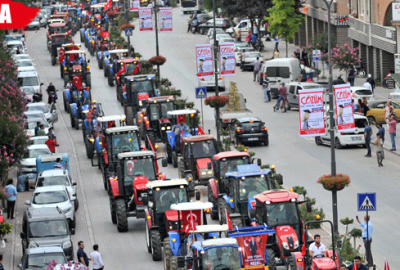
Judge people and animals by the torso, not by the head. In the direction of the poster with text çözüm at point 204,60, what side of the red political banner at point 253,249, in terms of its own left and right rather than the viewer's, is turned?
back

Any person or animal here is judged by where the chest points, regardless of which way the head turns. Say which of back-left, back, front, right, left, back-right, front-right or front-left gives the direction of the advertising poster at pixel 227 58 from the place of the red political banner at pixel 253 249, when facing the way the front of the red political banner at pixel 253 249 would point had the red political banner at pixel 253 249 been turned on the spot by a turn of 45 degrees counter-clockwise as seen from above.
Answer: back-left

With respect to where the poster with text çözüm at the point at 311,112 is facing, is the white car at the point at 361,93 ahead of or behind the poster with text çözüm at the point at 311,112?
behind

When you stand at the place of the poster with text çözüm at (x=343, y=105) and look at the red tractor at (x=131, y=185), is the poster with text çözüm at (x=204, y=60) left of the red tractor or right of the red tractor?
right

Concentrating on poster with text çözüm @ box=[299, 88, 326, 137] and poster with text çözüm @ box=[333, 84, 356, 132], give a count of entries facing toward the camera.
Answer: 2

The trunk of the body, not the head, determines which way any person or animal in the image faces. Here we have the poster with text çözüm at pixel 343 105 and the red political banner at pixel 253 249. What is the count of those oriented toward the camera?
2

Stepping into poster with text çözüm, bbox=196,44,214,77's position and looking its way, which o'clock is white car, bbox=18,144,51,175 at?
The white car is roughly at 2 o'clock from the poster with text çözüm.

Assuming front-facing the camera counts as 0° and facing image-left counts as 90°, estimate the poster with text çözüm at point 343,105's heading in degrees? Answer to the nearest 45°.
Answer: approximately 0°

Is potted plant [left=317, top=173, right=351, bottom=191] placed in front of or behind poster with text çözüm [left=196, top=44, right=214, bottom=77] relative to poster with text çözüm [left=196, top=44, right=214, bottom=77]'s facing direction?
in front

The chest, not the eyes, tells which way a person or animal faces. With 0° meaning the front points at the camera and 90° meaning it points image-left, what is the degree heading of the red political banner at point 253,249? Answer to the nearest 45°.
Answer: approximately 0°

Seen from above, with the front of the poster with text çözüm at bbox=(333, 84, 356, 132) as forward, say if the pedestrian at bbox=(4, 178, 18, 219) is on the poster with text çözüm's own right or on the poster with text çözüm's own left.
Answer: on the poster with text çözüm's own right
